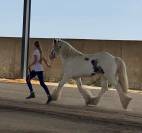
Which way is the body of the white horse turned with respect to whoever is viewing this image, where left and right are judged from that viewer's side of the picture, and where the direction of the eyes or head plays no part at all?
facing to the left of the viewer

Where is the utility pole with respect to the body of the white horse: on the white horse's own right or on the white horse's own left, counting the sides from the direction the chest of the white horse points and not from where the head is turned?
on the white horse's own right
